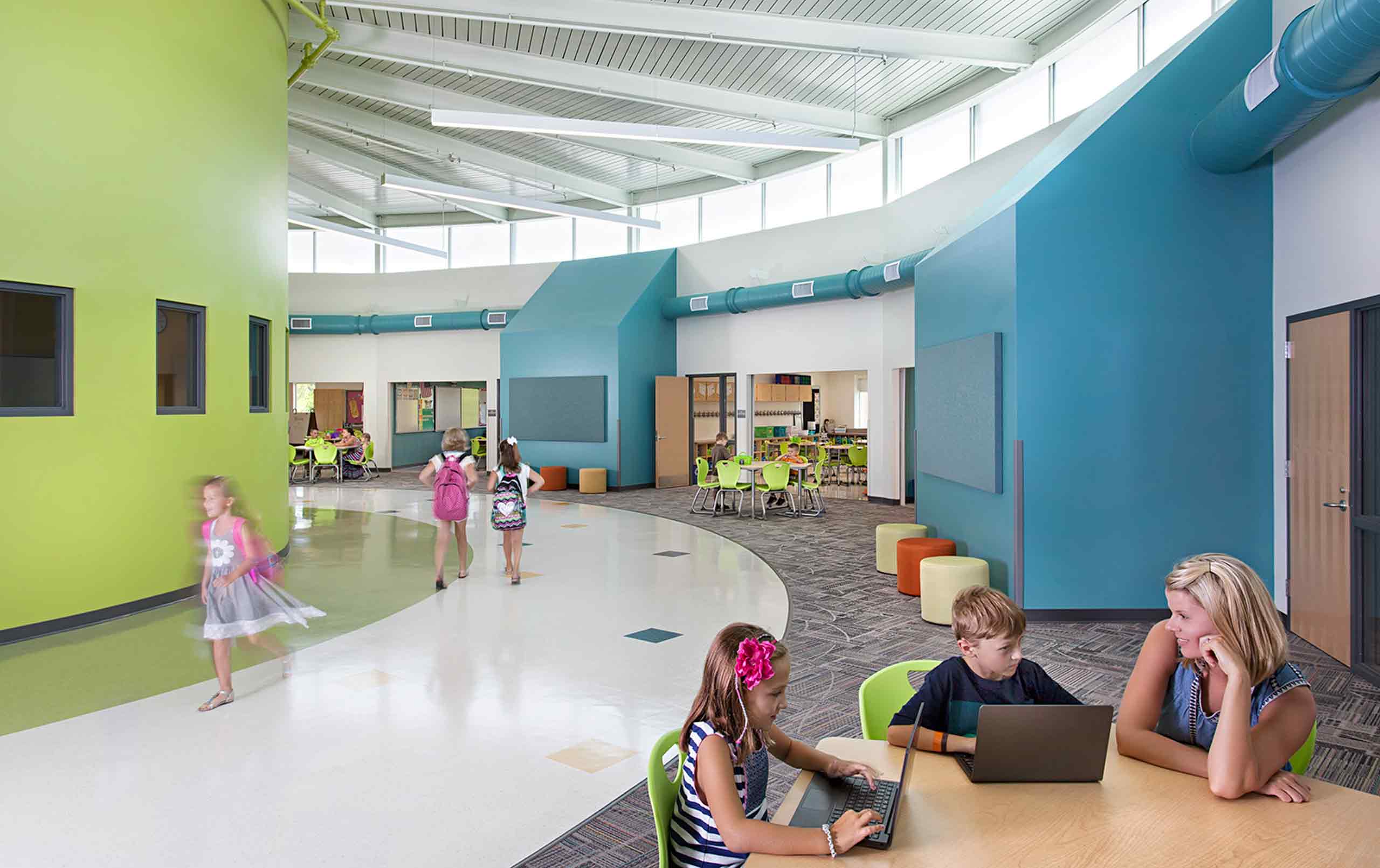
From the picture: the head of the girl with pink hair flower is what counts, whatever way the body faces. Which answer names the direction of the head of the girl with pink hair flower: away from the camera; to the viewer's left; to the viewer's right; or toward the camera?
to the viewer's right

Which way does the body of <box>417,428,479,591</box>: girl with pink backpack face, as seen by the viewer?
away from the camera

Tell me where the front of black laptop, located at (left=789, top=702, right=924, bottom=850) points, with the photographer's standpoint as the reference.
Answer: facing to the left of the viewer

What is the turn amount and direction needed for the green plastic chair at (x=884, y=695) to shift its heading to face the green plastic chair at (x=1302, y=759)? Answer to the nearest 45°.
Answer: approximately 45° to its left

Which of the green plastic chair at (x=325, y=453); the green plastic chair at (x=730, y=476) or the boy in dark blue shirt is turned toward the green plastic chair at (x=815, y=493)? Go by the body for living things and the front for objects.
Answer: the green plastic chair at (x=730, y=476)

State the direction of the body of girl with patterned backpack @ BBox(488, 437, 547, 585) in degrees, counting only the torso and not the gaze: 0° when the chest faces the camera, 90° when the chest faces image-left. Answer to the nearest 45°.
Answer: approximately 180°

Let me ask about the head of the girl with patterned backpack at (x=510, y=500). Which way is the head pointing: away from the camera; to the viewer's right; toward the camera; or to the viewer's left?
away from the camera

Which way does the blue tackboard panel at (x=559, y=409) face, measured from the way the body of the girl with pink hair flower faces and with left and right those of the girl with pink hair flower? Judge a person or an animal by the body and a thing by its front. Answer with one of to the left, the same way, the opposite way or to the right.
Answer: to the right

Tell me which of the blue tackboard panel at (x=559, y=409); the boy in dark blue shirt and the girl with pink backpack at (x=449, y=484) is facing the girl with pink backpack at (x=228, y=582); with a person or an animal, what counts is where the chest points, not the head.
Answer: the blue tackboard panel

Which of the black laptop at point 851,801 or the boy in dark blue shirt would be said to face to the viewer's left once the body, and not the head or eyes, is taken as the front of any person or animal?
the black laptop

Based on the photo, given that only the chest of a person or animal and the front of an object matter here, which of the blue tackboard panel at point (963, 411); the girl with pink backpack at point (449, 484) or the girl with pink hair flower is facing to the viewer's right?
the girl with pink hair flower

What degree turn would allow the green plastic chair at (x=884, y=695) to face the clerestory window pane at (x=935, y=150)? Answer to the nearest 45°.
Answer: approximately 135° to its left
